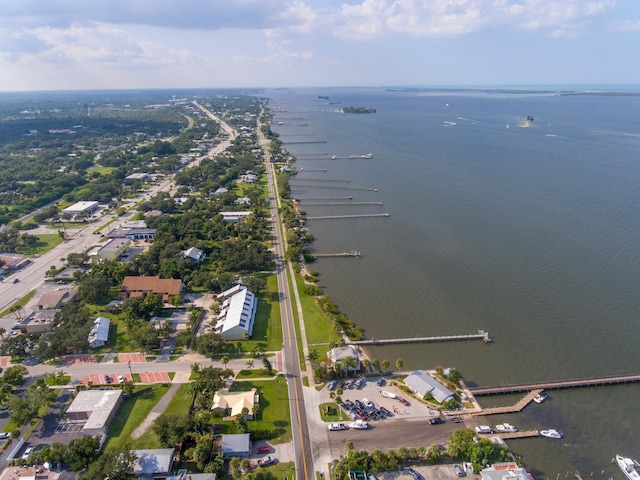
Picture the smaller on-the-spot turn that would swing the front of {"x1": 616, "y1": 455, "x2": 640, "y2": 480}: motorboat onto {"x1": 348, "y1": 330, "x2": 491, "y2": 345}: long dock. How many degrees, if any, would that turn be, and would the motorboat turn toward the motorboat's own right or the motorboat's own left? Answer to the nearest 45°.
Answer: approximately 45° to the motorboat's own left

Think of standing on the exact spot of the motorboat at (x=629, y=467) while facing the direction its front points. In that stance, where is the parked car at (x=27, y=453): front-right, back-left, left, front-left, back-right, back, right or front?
left

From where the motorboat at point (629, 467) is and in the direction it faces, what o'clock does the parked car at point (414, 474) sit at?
The parked car is roughly at 9 o'clock from the motorboat.

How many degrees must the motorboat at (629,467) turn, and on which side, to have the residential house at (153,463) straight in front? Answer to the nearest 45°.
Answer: approximately 90° to its left

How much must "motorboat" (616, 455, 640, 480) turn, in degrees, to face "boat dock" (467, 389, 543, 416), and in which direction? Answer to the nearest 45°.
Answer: approximately 45° to its left

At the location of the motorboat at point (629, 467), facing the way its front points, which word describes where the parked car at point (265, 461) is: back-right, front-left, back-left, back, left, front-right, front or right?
left

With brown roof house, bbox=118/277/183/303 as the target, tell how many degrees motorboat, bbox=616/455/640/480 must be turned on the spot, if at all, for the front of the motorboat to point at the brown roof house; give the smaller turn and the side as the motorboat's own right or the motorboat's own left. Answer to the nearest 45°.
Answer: approximately 45° to the motorboat's own left

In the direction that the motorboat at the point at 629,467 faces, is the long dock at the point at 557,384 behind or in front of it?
in front

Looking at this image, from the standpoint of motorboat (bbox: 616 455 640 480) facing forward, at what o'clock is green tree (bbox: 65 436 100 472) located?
The green tree is roughly at 9 o'clock from the motorboat.

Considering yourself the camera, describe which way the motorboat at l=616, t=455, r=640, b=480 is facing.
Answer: facing away from the viewer and to the left of the viewer

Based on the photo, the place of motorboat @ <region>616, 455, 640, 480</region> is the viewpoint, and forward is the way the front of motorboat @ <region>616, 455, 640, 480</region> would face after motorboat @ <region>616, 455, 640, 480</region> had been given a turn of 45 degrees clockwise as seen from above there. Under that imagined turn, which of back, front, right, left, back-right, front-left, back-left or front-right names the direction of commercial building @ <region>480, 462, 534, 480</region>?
back-left

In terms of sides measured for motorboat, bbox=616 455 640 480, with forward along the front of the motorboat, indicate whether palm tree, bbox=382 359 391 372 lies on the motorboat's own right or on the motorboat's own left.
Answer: on the motorboat's own left
